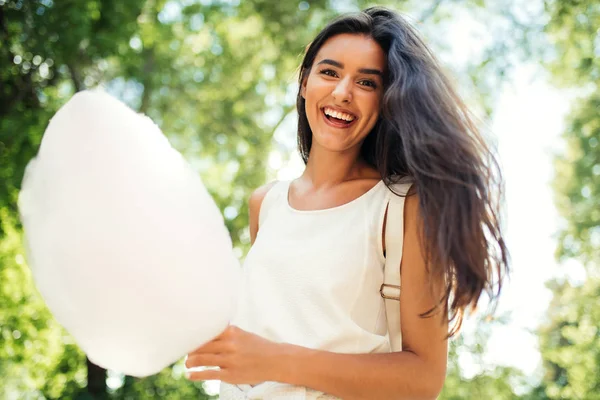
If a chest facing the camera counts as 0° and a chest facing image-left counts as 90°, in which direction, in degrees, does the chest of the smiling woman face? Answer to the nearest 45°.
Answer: approximately 45°

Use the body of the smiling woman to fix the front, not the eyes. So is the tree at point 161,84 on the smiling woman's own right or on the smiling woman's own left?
on the smiling woman's own right
